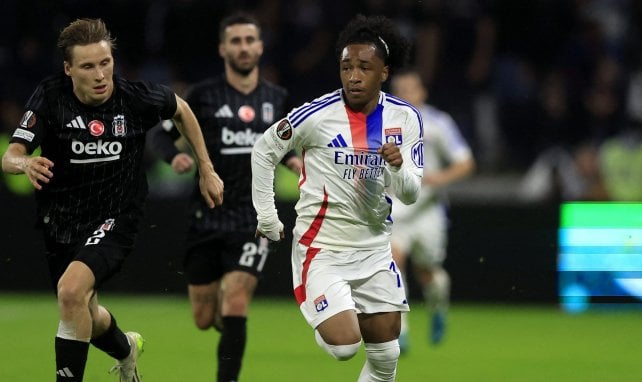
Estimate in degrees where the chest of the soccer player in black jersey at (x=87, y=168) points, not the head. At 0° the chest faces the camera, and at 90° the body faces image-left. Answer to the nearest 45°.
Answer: approximately 0°

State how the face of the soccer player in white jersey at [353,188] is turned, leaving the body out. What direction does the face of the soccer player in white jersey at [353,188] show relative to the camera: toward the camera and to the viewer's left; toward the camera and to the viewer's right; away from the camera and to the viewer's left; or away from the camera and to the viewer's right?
toward the camera and to the viewer's left

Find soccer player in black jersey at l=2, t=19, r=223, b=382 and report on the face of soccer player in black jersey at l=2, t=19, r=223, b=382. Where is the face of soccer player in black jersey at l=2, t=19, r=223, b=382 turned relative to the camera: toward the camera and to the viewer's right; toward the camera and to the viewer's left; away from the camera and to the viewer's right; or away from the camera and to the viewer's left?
toward the camera and to the viewer's right

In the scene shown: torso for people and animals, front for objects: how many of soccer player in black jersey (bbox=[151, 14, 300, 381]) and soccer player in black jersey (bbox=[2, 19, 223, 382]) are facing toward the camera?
2
